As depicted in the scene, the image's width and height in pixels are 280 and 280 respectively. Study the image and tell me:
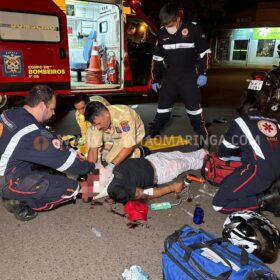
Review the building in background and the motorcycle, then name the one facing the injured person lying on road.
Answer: the building in background

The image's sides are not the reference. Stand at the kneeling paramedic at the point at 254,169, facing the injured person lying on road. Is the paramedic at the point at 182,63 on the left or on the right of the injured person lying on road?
right

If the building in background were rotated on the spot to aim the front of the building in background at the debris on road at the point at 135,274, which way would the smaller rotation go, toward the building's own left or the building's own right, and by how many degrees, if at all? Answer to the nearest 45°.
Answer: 0° — it already faces it

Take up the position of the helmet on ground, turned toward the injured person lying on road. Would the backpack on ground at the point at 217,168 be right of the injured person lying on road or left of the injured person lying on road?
right

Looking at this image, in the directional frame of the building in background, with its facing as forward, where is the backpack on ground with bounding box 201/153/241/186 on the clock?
The backpack on ground is roughly at 12 o'clock from the building in background.

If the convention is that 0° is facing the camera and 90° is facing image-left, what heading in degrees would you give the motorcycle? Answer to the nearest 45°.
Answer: approximately 225°

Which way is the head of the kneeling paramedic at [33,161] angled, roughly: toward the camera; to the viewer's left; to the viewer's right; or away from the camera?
to the viewer's right
